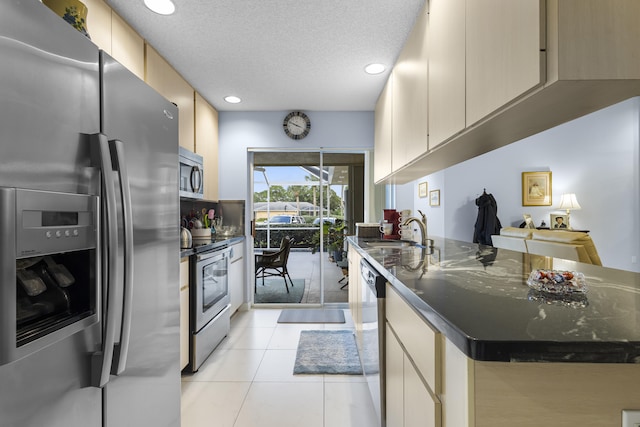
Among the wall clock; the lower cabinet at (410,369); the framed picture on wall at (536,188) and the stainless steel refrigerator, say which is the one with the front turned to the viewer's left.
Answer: the lower cabinet

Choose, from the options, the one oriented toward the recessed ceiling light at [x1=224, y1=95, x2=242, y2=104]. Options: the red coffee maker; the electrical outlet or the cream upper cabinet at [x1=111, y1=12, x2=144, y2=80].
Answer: the red coffee maker

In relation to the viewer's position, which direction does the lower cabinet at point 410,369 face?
facing to the left of the viewer

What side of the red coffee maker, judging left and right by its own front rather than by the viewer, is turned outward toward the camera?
left

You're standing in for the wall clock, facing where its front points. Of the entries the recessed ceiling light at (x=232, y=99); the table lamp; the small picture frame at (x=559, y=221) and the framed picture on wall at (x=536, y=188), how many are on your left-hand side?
3

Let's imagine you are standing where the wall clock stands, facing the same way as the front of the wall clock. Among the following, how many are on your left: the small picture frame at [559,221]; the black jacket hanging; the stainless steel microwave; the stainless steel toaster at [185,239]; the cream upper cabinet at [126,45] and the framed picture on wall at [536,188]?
3

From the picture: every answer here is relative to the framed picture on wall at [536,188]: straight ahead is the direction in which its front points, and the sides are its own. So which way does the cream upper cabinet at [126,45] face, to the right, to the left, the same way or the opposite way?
to the left

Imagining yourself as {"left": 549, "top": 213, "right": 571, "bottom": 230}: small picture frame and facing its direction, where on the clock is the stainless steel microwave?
The stainless steel microwave is roughly at 1 o'clock from the small picture frame.

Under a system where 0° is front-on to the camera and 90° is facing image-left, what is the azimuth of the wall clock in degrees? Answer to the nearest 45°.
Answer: approximately 0°

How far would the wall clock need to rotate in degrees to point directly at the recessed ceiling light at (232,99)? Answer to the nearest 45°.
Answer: approximately 45° to its right

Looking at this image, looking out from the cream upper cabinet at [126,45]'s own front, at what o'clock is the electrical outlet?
The electrical outlet is roughly at 1 o'clock from the cream upper cabinet.

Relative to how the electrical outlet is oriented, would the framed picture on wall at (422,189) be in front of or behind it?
behind
